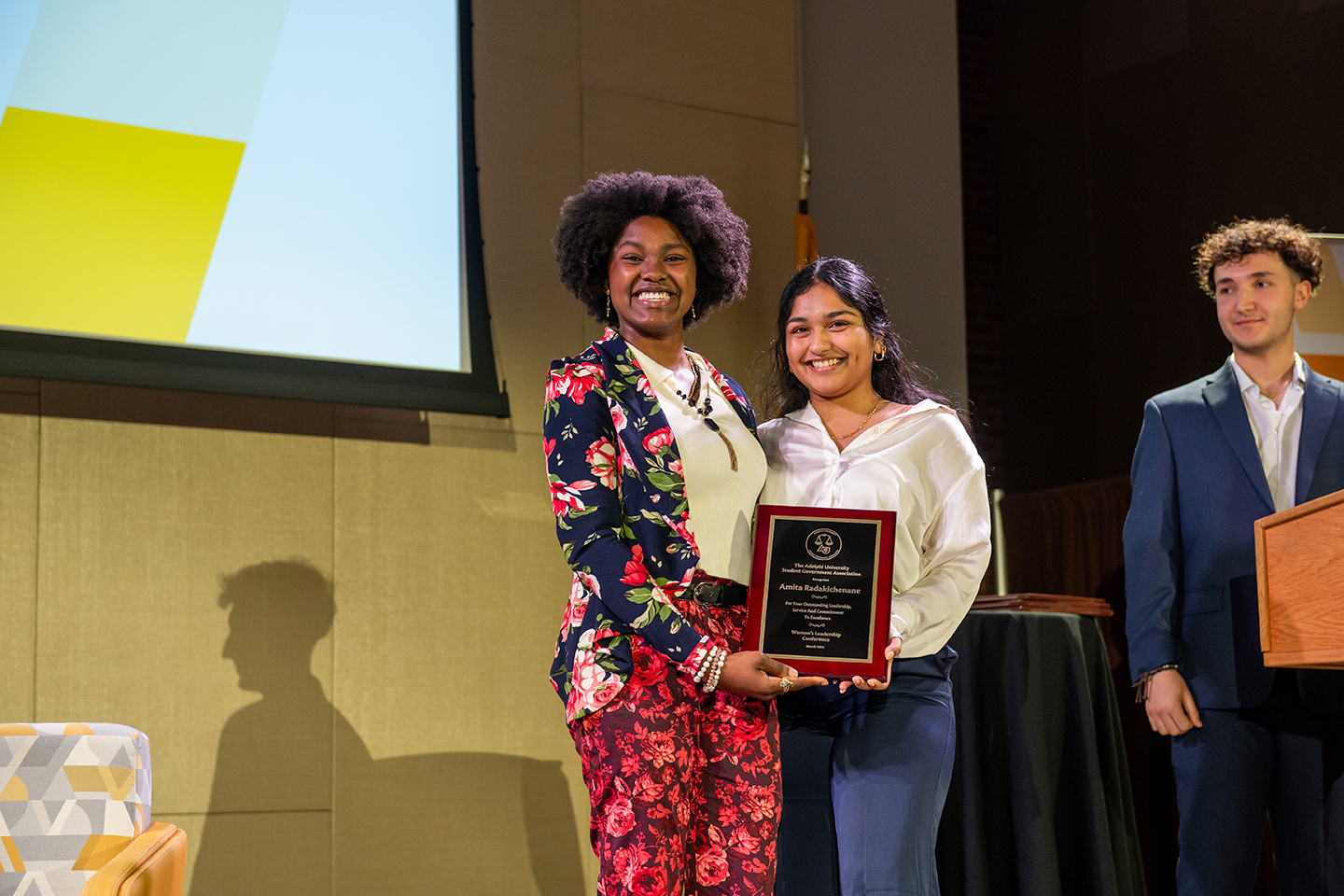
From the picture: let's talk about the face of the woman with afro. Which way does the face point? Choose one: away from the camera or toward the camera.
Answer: toward the camera

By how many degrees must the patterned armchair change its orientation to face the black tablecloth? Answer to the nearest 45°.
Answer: approximately 135° to its left

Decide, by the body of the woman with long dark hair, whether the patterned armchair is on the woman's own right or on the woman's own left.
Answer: on the woman's own right

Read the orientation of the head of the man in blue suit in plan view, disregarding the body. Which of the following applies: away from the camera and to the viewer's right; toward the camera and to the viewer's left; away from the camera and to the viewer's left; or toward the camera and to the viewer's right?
toward the camera and to the viewer's left

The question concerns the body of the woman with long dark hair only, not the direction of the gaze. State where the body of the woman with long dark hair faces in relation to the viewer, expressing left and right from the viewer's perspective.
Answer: facing the viewer and to the left of the viewer

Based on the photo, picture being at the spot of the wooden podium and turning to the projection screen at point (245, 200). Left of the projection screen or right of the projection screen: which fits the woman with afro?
left
